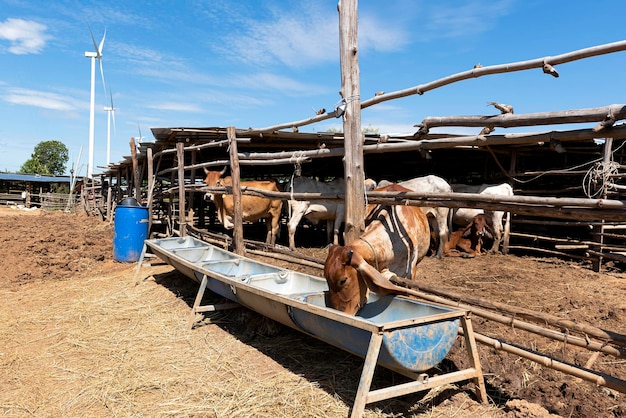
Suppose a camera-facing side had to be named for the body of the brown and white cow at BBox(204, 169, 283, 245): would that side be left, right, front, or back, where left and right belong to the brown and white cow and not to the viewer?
left

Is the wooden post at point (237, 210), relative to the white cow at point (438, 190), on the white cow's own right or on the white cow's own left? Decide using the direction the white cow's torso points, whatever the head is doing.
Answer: on the white cow's own left

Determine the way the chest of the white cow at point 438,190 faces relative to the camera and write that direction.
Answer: to the viewer's left
